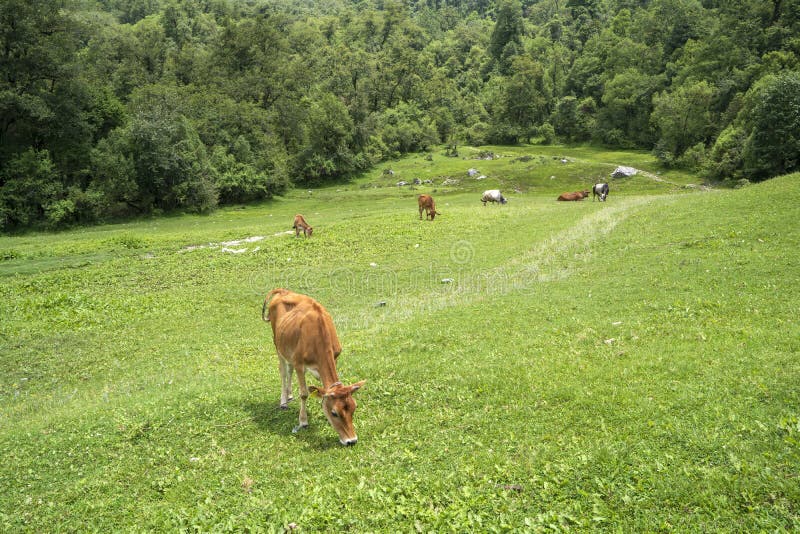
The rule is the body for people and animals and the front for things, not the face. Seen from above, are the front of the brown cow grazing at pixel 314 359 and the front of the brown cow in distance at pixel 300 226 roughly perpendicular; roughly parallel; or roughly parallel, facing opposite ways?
roughly parallel

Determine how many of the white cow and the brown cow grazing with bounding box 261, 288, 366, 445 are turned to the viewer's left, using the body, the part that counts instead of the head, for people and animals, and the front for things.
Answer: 0

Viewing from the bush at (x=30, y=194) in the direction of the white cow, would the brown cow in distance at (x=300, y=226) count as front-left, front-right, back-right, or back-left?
front-right

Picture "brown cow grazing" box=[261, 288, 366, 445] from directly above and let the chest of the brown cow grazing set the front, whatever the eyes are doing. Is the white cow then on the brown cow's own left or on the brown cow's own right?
on the brown cow's own left

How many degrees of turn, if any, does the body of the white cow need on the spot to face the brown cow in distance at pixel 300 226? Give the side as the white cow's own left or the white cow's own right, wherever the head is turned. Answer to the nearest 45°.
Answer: approximately 135° to the white cow's own right

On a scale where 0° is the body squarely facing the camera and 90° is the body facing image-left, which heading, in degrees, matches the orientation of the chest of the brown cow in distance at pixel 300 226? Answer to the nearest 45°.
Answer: approximately 315°

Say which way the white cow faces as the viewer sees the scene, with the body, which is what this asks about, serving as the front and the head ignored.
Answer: to the viewer's right

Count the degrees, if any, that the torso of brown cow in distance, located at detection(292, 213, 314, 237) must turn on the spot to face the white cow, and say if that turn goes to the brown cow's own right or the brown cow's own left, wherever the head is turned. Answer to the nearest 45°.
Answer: approximately 90° to the brown cow's own left

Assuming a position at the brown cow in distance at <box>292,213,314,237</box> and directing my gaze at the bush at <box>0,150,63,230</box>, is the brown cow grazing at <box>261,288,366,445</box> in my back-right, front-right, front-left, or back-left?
back-left

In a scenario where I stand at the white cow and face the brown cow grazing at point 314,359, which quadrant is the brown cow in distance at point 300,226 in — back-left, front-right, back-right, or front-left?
front-right

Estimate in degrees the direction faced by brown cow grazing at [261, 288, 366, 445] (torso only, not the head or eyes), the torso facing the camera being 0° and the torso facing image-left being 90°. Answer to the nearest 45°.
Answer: approximately 315°
